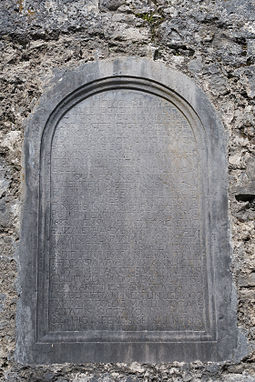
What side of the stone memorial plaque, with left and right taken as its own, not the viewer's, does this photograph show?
front
